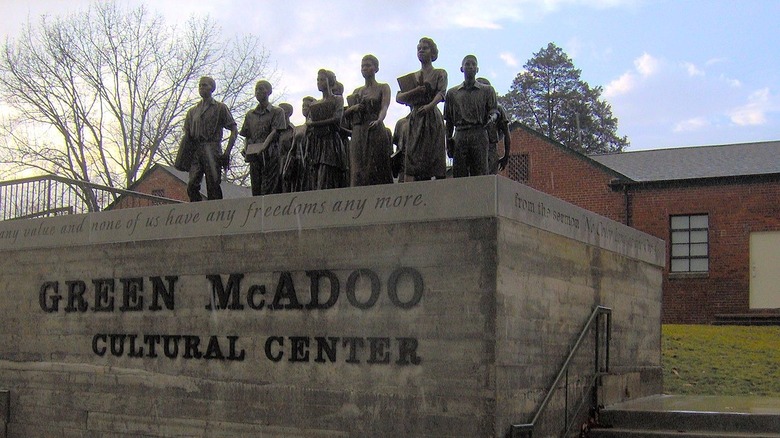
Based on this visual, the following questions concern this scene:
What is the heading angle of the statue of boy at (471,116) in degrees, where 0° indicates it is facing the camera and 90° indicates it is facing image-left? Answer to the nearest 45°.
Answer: approximately 0°

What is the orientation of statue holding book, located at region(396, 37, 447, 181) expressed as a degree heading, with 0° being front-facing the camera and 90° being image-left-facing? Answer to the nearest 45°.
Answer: approximately 45°

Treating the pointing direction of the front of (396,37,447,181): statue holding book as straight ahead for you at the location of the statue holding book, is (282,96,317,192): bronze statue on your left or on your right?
on your right

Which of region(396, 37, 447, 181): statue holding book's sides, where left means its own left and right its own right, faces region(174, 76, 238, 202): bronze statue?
right

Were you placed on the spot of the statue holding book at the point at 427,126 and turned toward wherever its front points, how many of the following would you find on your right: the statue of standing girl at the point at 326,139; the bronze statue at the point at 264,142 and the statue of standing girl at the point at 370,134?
3

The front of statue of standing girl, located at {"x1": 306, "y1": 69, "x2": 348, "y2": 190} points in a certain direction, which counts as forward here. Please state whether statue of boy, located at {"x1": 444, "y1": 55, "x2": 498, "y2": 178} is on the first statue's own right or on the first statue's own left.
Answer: on the first statue's own left

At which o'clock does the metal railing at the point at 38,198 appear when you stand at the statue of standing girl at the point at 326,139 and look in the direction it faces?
The metal railing is roughly at 3 o'clock from the statue of standing girl.

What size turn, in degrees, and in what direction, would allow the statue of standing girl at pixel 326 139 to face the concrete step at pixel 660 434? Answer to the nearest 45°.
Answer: approximately 90° to its left
